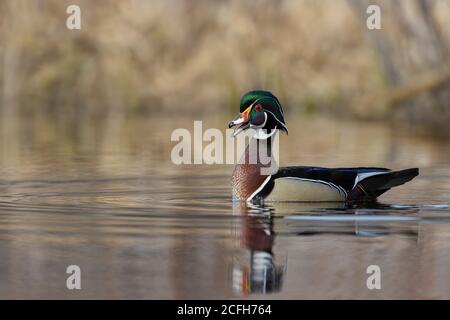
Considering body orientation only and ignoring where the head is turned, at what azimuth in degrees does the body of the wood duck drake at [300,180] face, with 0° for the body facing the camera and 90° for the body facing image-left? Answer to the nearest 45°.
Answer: approximately 90°
